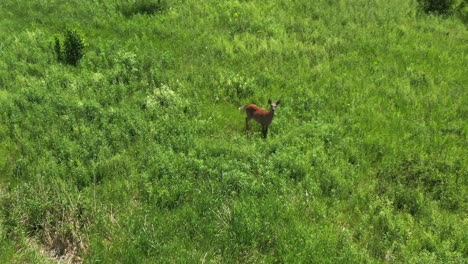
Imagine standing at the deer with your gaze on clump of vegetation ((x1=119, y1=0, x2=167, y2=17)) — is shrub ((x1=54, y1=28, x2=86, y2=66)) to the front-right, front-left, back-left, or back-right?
front-left

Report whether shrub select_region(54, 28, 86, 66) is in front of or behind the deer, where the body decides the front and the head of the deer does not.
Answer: behind

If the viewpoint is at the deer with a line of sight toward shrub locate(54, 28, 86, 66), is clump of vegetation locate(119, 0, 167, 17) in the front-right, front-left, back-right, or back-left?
front-right

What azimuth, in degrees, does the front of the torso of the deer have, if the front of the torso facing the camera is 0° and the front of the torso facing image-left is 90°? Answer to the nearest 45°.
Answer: approximately 315°

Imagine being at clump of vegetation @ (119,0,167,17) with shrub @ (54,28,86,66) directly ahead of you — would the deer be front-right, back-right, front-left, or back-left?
front-left

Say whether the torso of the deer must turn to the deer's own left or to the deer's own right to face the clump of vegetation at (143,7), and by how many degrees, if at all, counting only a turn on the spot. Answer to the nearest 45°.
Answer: approximately 180°

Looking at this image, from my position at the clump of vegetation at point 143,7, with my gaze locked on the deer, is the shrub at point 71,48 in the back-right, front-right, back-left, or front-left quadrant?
front-right
